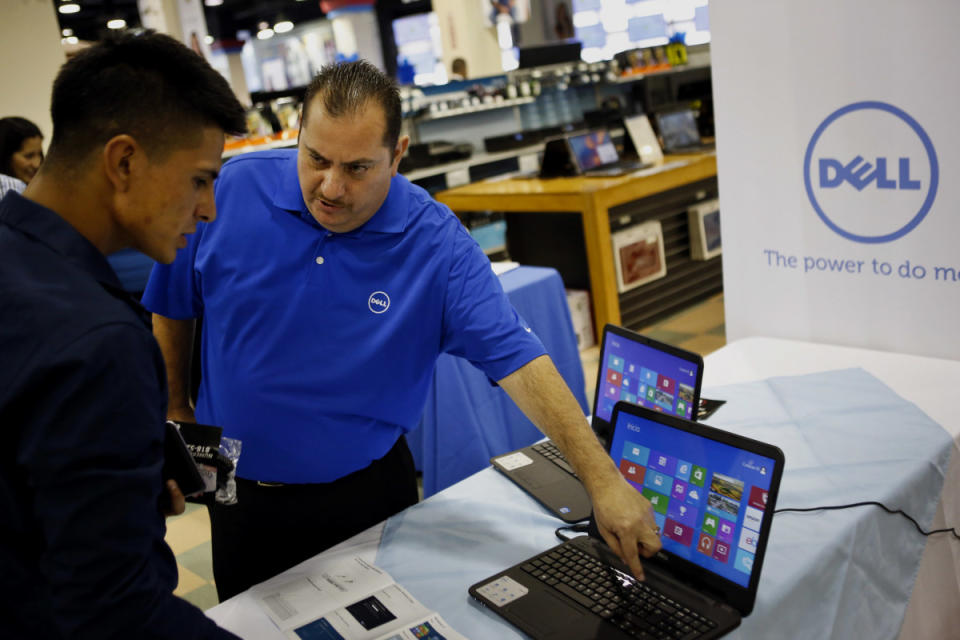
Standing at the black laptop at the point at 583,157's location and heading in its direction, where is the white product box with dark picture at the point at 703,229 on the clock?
The white product box with dark picture is roughly at 10 o'clock from the black laptop.

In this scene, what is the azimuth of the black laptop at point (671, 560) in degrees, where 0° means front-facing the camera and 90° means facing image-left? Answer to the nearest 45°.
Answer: approximately 45°

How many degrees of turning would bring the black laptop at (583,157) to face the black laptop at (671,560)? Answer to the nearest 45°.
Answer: approximately 45° to its right

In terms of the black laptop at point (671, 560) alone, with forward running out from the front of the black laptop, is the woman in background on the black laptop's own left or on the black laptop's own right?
on the black laptop's own right

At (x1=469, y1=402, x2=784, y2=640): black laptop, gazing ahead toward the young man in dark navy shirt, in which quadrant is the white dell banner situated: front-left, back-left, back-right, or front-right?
back-right

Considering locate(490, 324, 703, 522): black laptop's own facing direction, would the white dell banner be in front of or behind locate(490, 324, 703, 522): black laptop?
behind

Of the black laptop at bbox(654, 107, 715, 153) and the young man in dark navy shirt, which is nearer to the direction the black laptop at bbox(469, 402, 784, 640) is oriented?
the young man in dark navy shirt

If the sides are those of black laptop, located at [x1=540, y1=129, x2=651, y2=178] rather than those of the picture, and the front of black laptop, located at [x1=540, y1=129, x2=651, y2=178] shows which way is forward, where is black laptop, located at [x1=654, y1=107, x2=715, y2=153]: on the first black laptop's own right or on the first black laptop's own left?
on the first black laptop's own left

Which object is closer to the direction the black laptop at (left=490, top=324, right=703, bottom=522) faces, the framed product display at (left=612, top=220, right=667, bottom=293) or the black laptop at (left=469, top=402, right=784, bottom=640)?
the black laptop

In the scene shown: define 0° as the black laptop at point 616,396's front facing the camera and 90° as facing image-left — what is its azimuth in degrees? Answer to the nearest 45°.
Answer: approximately 45°

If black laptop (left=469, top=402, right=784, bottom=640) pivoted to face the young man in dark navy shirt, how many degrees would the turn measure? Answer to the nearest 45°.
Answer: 0° — it already faces them
